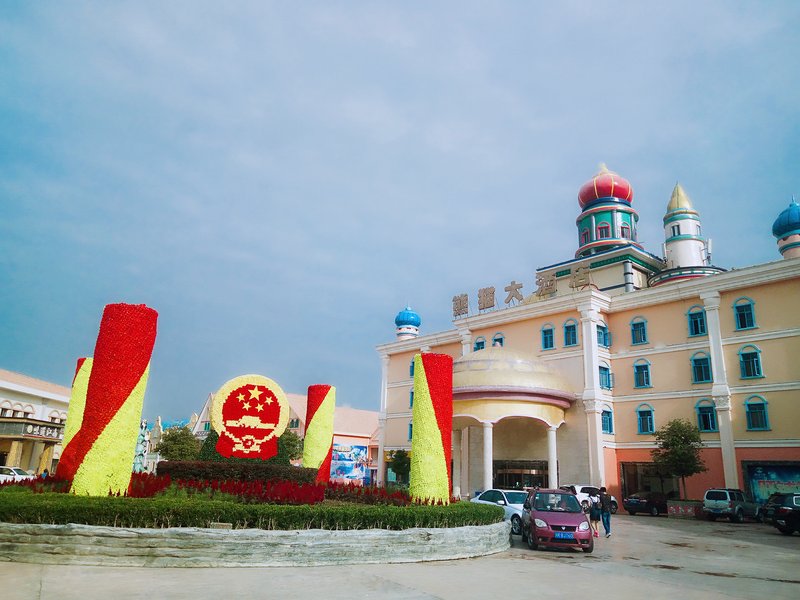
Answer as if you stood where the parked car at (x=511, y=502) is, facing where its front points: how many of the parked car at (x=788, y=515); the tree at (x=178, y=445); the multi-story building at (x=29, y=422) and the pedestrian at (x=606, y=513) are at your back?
2

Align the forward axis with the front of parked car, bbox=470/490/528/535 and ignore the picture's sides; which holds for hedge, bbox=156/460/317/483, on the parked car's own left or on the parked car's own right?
on the parked car's own right

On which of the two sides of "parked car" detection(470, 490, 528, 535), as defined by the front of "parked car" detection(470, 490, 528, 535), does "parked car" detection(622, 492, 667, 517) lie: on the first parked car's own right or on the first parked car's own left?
on the first parked car's own left

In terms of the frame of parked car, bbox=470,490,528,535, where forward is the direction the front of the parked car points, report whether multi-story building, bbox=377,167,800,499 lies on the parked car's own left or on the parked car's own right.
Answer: on the parked car's own left

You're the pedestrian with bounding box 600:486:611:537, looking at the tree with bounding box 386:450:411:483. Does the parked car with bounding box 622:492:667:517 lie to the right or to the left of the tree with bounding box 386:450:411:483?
right

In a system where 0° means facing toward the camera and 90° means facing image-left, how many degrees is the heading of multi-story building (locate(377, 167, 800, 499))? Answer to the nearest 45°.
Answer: approximately 45°

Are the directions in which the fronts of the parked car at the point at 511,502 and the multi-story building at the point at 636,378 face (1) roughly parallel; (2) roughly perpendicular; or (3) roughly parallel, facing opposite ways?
roughly perpendicular

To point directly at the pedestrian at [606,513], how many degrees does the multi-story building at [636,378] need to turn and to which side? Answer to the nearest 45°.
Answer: approximately 45° to its left

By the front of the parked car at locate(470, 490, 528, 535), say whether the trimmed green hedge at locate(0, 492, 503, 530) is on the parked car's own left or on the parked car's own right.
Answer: on the parked car's own right
